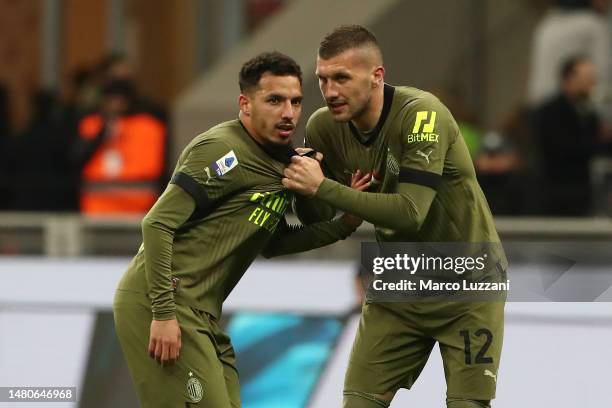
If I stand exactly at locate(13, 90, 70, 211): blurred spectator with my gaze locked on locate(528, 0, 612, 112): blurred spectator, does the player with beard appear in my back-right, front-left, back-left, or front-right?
front-right

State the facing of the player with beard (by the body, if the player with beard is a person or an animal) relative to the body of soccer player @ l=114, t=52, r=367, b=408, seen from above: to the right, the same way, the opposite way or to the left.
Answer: to the right

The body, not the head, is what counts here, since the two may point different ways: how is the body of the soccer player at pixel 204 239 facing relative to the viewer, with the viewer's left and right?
facing the viewer and to the right of the viewer

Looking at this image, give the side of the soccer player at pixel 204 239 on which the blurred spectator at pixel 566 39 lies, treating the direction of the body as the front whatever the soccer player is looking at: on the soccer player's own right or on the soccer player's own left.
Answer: on the soccer player's own left

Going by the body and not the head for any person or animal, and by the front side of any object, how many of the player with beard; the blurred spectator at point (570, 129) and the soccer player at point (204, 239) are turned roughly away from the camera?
0

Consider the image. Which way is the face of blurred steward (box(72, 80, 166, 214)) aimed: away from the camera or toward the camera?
toward the camera

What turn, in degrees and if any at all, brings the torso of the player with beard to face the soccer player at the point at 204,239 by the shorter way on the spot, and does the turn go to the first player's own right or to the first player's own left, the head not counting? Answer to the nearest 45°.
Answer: approximately 45° to the first player's own right

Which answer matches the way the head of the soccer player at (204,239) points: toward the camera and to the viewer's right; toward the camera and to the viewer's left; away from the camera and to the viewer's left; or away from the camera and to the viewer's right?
toward the camera and to the viewer's right

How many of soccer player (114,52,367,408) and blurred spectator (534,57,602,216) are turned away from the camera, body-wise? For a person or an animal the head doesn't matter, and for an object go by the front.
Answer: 0
